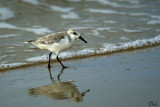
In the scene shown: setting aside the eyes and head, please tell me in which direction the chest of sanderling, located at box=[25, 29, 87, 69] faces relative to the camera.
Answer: to the viewer's right
